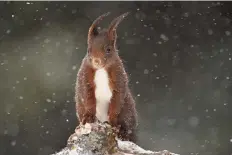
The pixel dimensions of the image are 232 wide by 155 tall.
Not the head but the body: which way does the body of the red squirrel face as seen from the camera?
toward the camera
